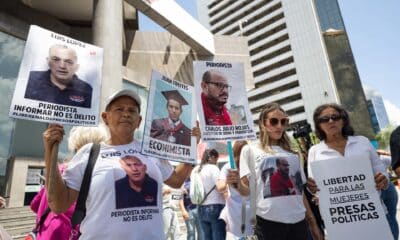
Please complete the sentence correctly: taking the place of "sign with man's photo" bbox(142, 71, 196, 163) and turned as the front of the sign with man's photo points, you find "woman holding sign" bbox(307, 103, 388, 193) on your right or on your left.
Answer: on your left

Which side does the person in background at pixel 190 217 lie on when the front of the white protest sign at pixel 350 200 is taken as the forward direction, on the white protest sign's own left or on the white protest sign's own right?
on the white protest sign's own right

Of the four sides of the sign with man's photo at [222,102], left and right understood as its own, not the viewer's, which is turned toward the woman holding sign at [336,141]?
left

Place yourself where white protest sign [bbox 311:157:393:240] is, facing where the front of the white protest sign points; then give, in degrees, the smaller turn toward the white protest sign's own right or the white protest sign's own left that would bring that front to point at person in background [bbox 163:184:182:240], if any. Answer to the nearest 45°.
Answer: approximately 135° to the white protest sign's own right

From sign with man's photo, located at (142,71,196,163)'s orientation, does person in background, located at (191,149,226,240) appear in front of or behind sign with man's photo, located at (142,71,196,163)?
behind

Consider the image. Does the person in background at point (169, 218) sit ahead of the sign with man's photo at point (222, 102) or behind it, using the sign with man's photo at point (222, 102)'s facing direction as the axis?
behind
